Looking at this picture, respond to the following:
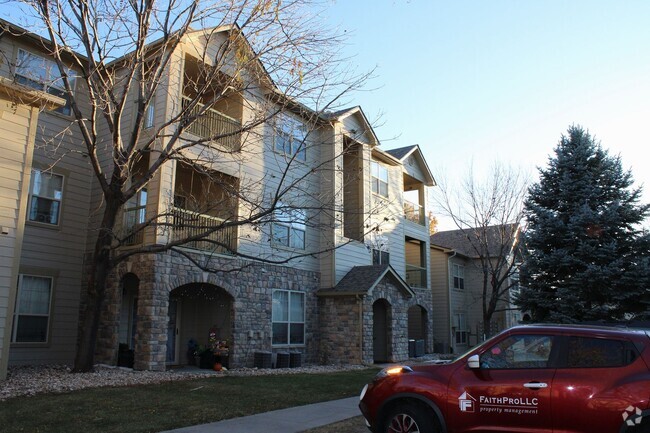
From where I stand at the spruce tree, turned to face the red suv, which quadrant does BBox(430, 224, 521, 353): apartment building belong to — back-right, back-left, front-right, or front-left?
back-right

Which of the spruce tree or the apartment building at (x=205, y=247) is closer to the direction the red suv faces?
the apartment building

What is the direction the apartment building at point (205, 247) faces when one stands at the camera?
facing the viewer and to the right of the viewer

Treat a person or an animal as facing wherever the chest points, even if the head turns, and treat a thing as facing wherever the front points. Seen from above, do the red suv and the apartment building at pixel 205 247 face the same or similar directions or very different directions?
very different directions

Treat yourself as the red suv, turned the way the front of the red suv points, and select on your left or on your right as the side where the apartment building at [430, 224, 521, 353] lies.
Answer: on your right

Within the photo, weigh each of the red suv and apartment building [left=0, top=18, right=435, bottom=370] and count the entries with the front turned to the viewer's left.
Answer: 1

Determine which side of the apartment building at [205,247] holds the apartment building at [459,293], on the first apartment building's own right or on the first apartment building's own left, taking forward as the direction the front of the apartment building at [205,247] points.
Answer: on the first apartment building's own left

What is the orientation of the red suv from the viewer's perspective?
to the viewer's left

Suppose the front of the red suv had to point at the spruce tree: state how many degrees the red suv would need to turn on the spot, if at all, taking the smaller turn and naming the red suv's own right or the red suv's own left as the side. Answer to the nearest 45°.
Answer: approximately 90° to the red suv's own right
